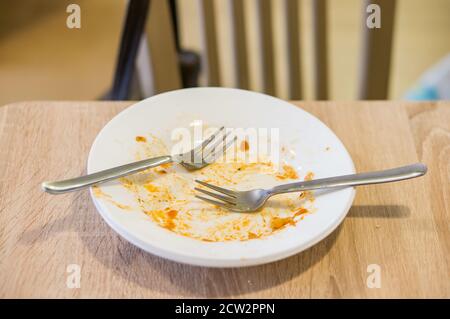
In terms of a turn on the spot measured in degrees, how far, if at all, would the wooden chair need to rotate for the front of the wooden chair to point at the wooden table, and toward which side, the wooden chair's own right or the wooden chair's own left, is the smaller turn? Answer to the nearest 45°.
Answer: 0° — it already faces it

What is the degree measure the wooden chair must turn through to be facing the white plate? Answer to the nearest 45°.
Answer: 0° — it already faces it

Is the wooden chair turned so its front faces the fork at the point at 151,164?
yes

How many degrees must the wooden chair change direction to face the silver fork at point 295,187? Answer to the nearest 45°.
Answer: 0° — it already faces it

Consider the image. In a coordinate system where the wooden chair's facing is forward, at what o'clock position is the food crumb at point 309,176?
The food crumb is roughly at 12 o'clock from the wooden chair.

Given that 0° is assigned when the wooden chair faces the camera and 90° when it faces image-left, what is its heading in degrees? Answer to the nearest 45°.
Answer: approximately 0°
